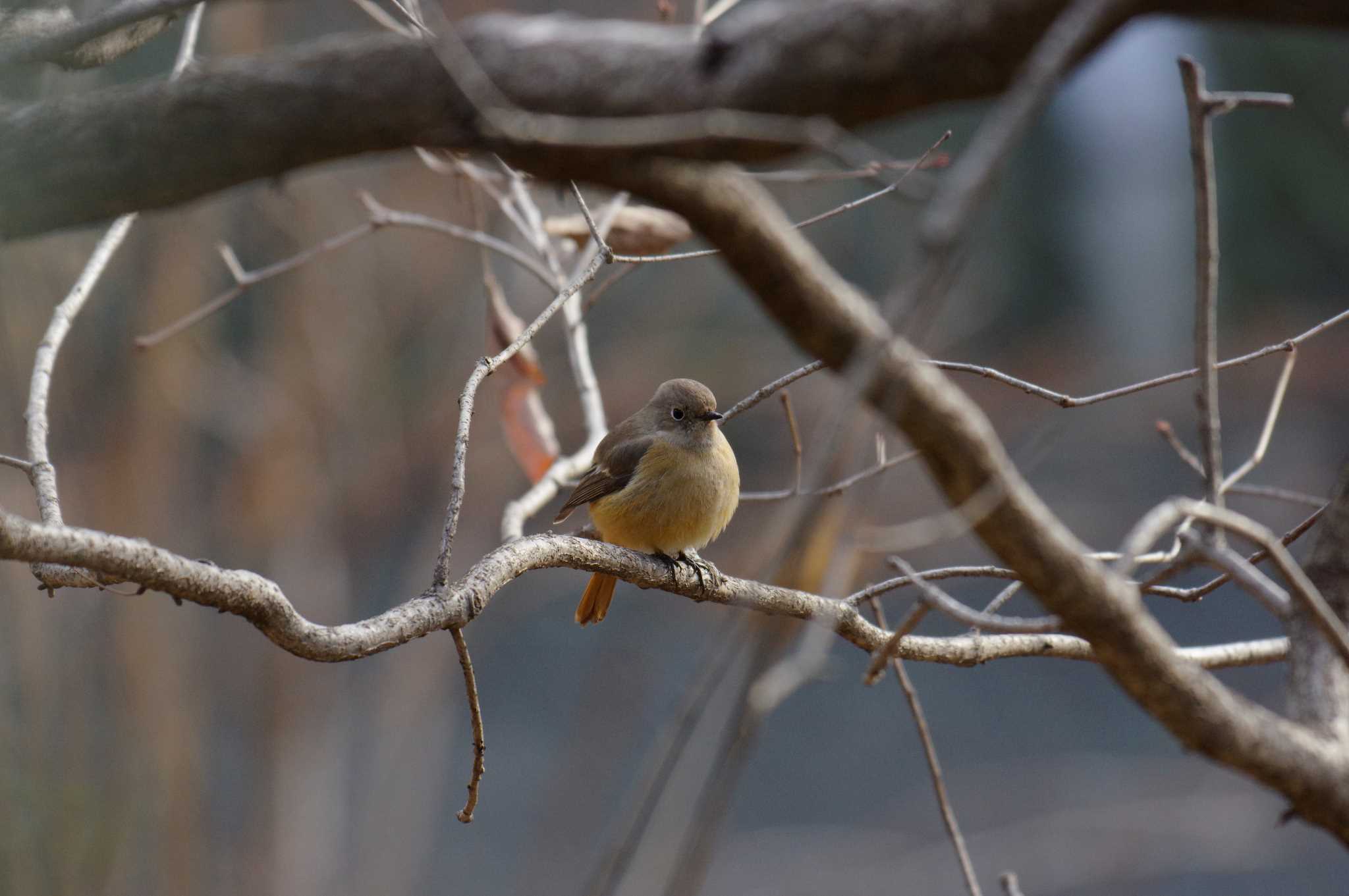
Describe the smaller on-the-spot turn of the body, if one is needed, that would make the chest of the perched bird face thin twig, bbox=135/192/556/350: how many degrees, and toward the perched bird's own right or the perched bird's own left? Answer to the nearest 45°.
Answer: approximately 90° to the perched bird's own right

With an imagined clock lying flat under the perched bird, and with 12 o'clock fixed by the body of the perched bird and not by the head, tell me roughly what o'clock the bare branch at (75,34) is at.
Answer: The bare branch is roughly at 2 o'clock from the perched bird.

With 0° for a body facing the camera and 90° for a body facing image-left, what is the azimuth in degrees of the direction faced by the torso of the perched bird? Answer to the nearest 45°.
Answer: approximately 315°
